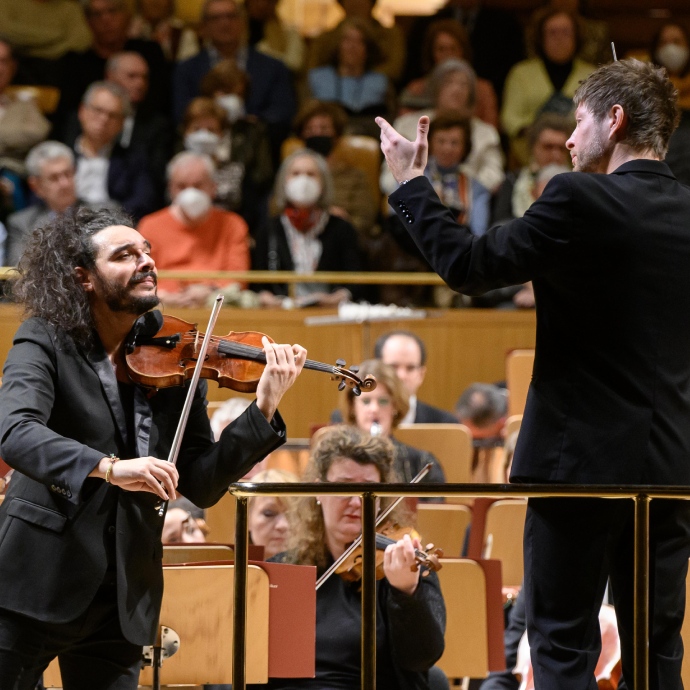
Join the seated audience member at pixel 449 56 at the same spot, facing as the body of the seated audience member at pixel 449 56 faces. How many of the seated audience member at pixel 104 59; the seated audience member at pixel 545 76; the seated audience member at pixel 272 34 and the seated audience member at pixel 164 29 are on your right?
3

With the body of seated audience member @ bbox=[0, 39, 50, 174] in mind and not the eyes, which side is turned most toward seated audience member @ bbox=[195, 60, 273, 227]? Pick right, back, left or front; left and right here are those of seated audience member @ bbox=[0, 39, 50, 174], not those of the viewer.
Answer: left

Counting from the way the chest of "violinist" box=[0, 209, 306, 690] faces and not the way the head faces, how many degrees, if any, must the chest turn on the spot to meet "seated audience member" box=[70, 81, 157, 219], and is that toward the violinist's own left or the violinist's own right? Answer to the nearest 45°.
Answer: approximately 135° to the violinist's own left

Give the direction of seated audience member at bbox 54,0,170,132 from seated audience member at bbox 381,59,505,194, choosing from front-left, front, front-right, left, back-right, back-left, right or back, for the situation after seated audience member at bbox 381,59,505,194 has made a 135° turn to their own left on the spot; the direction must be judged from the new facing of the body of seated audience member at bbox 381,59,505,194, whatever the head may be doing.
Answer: back-left

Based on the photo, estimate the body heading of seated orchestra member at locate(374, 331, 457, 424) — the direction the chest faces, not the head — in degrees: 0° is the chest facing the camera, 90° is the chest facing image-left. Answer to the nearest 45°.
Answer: approximately 0°

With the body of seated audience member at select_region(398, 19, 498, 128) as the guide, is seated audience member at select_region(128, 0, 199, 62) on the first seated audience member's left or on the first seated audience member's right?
on the first seated audience member's right

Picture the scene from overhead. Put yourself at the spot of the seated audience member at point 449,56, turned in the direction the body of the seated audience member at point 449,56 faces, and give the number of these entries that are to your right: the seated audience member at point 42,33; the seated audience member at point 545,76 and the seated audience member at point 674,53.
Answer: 1

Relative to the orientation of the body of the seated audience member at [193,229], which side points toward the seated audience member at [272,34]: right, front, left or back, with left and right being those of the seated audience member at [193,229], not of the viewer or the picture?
back

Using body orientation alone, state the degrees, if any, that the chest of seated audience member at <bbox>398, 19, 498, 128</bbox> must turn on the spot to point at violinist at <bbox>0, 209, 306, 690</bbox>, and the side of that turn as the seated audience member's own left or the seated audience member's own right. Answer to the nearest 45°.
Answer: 0° — they already face them

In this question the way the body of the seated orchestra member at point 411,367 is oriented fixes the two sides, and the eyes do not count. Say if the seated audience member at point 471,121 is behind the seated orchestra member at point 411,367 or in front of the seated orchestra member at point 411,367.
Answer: behind
